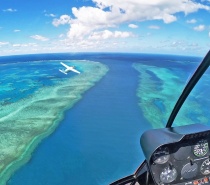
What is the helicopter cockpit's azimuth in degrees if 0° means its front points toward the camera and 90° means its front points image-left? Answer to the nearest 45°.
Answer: approximately 180°
